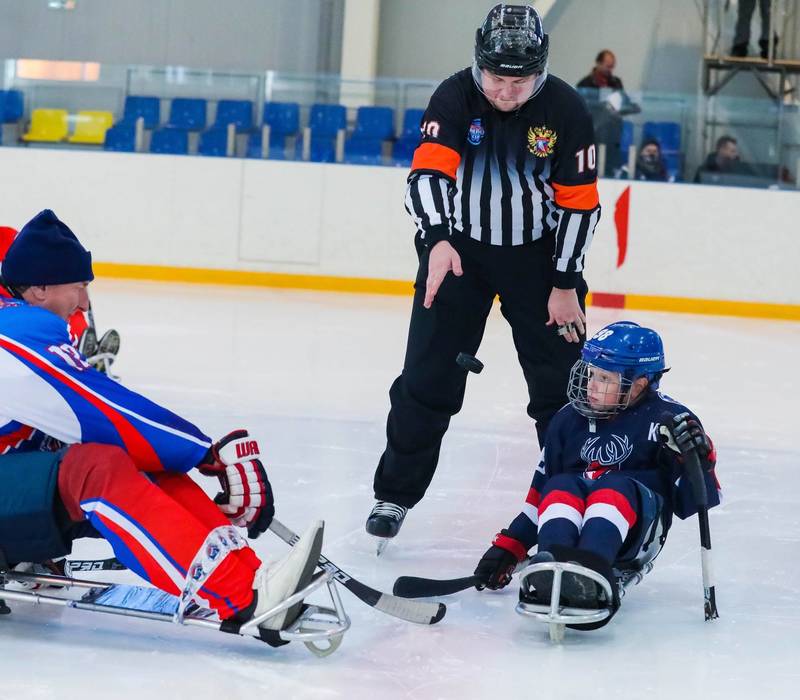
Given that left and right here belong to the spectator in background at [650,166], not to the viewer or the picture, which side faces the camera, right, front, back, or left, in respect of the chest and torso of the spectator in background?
front

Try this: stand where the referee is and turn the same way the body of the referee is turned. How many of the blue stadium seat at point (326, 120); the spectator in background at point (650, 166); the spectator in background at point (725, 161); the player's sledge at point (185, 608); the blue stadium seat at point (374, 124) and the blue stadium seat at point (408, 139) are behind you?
5

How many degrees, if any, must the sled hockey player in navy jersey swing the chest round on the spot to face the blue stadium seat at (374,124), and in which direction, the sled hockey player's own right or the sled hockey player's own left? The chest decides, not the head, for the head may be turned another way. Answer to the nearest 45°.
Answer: approximately 135° to the sled hockey player's own right

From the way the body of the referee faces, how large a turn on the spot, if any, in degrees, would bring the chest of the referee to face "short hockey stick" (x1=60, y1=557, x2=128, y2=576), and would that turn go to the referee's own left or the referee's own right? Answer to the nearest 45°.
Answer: approximately 45° to the referee's own right

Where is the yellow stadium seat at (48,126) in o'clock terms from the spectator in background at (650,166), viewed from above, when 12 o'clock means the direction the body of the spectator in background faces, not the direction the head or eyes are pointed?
The yellow stadium seat is roughly at 3 o'clock from the spectator in background.

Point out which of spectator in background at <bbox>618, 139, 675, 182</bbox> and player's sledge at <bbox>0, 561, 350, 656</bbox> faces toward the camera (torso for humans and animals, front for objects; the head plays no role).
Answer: the spectator in background

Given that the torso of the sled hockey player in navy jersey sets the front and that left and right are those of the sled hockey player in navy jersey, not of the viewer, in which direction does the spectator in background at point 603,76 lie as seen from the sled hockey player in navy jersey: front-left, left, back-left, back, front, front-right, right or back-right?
back-right

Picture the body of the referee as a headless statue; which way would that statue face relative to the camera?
toward the camera

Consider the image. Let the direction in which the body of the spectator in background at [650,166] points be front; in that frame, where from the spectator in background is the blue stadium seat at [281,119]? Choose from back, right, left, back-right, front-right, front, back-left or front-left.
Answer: right

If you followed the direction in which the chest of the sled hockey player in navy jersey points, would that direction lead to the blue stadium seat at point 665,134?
no

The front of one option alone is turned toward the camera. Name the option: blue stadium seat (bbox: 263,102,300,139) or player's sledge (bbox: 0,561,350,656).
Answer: the blue stadium seat

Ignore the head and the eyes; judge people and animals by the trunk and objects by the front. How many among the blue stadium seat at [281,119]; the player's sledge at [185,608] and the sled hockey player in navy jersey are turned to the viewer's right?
1

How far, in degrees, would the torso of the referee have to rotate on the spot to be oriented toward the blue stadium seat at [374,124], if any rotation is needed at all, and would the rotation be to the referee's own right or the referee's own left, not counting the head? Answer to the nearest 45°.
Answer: approximately 180°

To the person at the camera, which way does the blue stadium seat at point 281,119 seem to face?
facing the viewer

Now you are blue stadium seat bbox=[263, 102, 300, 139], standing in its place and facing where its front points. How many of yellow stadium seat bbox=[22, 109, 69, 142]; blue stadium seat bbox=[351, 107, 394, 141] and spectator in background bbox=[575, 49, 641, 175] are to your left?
2

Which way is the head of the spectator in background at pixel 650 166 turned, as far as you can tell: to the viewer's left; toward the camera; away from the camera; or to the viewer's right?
toward the camera

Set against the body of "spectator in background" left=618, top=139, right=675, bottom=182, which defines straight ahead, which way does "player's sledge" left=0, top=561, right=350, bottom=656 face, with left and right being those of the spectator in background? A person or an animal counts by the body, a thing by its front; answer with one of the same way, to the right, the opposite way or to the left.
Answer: to the left

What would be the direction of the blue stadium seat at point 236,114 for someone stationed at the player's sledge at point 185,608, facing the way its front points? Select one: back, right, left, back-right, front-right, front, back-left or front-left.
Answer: left

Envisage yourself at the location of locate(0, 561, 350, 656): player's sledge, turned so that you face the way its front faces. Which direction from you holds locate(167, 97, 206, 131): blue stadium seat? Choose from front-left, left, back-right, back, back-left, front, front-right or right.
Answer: left
